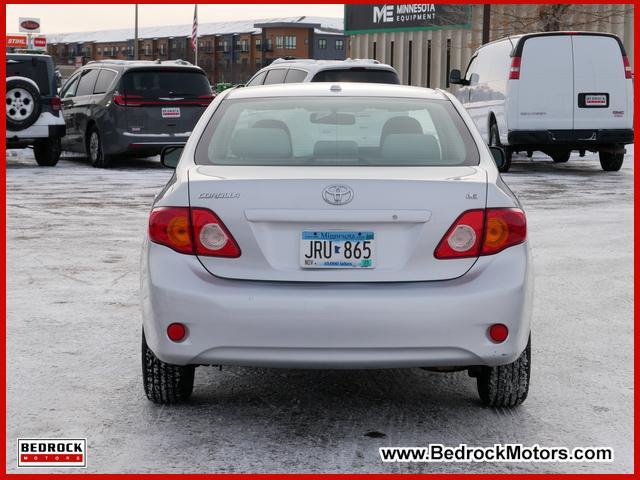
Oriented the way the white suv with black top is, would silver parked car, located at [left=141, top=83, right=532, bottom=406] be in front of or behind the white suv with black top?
behind

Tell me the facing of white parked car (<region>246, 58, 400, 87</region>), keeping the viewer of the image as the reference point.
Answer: facing away from the viewer and to the left of the viewer

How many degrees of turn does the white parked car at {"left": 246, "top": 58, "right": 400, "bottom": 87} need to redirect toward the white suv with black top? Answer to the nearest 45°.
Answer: approximately 45° to its left

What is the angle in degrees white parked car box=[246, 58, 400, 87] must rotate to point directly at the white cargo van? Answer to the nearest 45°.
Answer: approximately 135° to its right

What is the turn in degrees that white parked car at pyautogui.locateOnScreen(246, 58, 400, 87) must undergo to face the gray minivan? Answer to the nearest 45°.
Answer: approximately 45° to its left

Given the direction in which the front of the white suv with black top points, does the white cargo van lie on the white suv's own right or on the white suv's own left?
on the white suv's own right

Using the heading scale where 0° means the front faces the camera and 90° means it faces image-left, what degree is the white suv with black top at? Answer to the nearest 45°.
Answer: approximately 180°

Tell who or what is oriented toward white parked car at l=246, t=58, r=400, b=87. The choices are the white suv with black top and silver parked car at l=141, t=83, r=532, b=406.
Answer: silver parked car at l=141, t=83, r=532, b=406

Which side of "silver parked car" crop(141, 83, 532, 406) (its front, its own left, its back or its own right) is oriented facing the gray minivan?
front

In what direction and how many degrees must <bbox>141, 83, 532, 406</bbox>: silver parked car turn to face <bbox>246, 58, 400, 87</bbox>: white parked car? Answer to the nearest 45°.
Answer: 0° — it already faces it

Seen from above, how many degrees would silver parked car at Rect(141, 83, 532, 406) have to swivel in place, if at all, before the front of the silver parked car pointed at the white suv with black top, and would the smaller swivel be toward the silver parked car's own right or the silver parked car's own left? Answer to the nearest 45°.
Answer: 0° — it already faces it

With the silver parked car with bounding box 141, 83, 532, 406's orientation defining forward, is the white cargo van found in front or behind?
in front

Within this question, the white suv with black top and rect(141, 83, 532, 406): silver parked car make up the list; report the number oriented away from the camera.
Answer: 2

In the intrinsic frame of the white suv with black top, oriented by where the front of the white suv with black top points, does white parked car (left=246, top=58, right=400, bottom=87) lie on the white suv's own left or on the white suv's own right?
on the white suv's own right

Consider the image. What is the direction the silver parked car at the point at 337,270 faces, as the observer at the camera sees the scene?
facing away from the viewer
